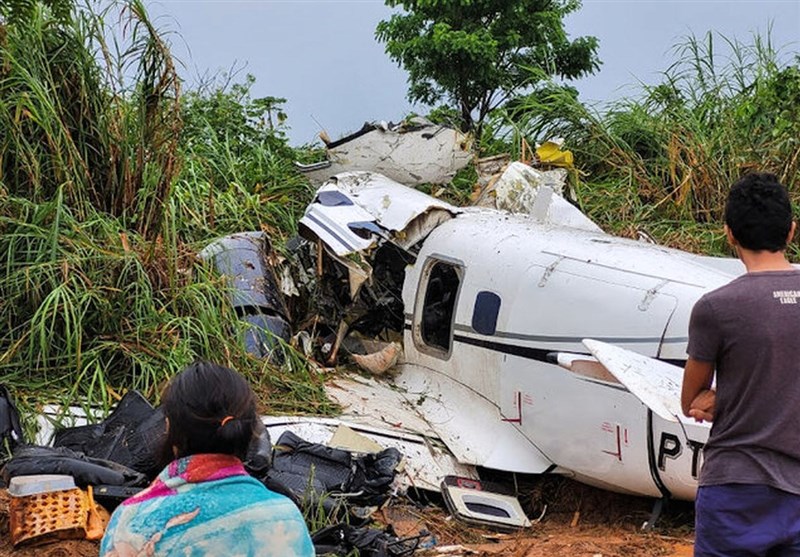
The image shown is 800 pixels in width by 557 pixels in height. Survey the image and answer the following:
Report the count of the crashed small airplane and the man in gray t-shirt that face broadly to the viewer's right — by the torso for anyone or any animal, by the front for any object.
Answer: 0

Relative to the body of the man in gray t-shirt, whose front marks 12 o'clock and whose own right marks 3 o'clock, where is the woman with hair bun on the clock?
The woman with hair bun is roughly at 9 o'clock from the man in gray t-shirt.

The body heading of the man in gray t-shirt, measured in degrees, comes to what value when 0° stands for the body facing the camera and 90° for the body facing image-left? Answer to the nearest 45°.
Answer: approximately 135°

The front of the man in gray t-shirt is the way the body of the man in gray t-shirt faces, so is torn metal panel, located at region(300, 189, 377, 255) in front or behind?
in front

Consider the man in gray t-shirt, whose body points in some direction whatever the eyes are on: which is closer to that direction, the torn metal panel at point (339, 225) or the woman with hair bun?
the torn metal panel

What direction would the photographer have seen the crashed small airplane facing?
facing away from the viewer and to the left of the viewer

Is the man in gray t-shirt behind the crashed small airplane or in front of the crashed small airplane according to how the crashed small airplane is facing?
behind

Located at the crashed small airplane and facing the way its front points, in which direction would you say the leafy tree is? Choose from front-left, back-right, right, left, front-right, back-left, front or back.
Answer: front-right
